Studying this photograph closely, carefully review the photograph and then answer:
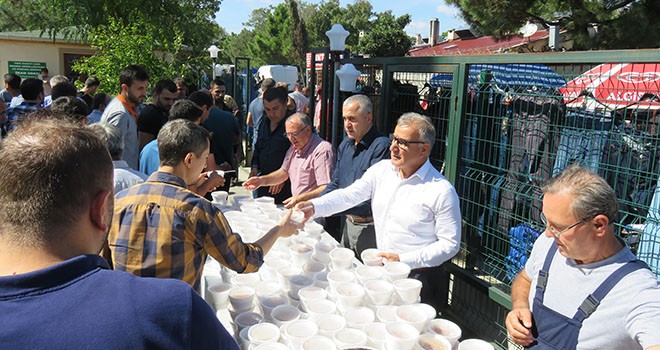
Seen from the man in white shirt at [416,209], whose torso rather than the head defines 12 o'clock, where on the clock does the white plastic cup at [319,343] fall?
The white plastic cup is roughly at 11 o'clock from the man in white shirt.

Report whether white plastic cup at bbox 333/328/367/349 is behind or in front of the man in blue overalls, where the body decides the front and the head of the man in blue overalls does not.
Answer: in front

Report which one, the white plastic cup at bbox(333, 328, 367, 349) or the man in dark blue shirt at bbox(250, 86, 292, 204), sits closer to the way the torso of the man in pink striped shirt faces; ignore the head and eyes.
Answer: the white plastic cup

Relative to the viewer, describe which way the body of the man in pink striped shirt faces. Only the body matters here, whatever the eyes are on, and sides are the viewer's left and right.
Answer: facing the viewer and to the left of the viewer

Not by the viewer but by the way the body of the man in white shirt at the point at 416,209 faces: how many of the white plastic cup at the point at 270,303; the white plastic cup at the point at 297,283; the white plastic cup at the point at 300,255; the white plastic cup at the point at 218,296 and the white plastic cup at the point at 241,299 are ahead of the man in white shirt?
5

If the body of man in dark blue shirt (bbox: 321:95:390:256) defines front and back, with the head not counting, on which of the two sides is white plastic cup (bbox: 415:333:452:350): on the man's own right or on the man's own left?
on the man's own left

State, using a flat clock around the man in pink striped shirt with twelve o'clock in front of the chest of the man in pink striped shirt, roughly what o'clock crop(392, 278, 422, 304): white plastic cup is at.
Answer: The white plastic cup is roughly at 10 o'clock from the man in pink striped shirt.

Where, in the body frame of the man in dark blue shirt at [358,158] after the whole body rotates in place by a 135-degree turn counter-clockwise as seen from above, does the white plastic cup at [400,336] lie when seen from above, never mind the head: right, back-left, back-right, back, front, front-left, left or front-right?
right

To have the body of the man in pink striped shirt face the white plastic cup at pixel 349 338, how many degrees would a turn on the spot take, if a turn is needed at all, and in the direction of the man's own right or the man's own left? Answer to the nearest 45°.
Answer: approximately 45° to the man's own left

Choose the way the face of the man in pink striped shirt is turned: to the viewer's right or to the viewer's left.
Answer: to the viewer's left

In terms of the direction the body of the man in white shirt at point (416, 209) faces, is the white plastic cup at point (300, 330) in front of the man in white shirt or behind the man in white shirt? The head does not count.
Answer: in front

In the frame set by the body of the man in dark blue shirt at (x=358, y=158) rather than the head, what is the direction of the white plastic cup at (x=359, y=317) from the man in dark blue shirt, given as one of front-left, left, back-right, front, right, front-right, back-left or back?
front-left

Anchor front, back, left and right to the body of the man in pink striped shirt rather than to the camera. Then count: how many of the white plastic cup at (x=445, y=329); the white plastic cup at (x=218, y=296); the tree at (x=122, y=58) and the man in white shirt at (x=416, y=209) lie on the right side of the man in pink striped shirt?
1

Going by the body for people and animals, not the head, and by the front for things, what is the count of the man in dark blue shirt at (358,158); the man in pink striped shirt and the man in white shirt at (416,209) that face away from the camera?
0

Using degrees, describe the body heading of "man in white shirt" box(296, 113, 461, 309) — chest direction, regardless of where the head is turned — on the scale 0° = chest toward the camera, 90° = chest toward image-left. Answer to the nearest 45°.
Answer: approximately 45°
